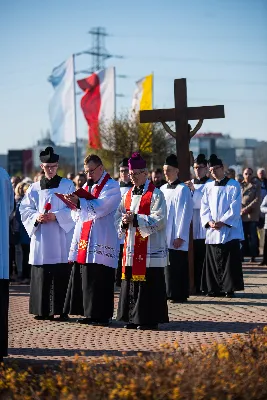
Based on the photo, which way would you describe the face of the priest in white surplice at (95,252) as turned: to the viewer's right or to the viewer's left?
to the viewer's left

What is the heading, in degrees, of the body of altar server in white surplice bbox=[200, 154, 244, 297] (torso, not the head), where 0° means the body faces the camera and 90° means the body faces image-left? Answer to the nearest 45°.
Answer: approximately 45°

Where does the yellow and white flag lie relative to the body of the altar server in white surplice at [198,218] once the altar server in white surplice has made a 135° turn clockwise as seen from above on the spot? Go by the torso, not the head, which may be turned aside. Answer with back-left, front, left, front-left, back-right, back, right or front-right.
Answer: front

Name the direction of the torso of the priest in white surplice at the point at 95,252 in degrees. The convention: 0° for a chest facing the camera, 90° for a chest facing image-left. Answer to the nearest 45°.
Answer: approximately 45°

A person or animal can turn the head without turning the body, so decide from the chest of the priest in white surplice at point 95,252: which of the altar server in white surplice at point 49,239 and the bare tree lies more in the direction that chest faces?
the altar server in white surplice

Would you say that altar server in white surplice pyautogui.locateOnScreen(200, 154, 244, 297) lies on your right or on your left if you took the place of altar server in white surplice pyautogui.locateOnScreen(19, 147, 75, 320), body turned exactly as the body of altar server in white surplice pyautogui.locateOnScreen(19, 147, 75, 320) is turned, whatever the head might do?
on your left

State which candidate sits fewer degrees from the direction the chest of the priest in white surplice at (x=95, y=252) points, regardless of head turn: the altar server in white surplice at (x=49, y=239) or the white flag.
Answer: the altar server in white surplice

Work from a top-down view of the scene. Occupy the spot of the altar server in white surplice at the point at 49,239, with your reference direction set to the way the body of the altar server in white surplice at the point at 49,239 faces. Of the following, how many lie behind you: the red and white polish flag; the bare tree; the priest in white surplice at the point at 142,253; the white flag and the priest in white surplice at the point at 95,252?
3
